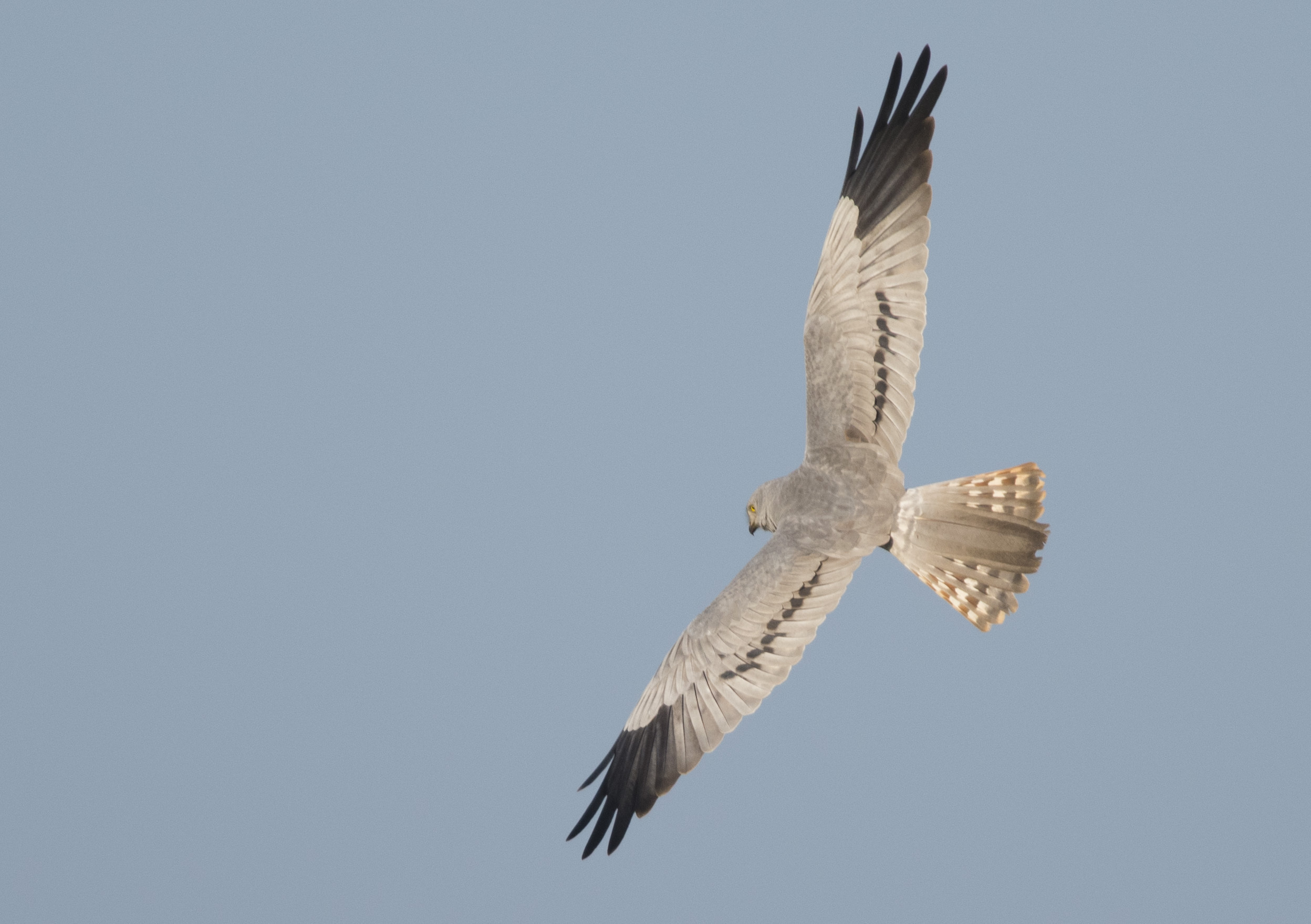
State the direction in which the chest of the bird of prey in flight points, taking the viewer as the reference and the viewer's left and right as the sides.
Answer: facing to the left of the viewer
